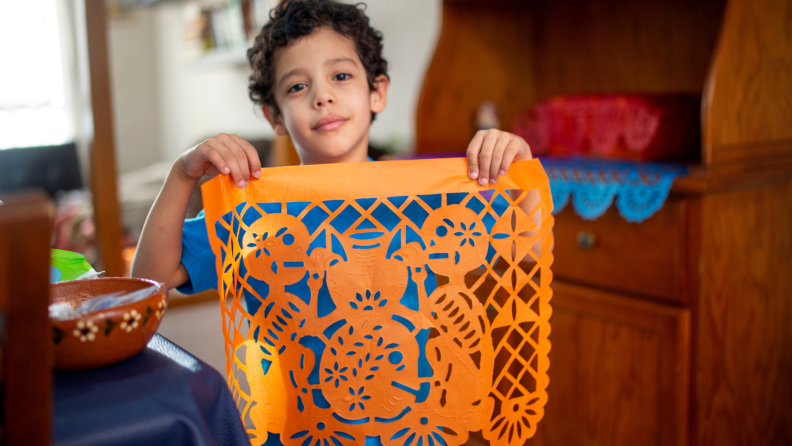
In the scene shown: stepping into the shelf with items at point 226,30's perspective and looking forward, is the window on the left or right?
on its right

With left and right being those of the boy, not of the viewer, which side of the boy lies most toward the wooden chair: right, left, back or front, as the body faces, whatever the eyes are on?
front

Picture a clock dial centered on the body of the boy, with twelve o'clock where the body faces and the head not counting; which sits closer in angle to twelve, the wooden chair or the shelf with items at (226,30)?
the wooden chair

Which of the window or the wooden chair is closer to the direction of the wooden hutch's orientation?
the wooden chair

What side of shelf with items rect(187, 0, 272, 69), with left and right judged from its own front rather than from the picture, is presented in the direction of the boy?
front

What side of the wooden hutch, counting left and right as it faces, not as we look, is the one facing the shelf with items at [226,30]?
right

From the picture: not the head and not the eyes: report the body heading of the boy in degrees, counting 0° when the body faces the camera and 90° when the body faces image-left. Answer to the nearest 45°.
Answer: approximately 0°

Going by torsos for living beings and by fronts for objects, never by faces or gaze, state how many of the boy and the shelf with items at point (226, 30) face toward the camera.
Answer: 2

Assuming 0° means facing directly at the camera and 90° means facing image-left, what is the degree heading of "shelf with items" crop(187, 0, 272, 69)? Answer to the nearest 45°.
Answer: approximately 0°
